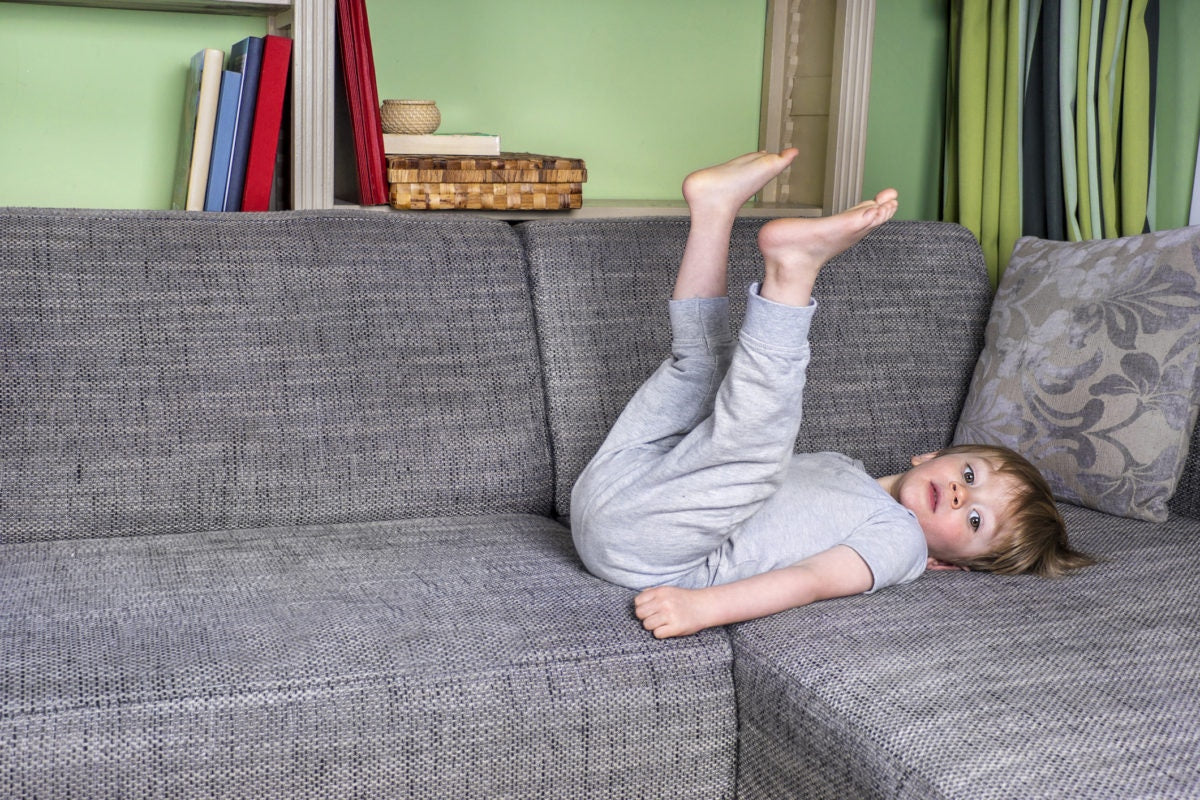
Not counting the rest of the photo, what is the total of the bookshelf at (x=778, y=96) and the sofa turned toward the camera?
2

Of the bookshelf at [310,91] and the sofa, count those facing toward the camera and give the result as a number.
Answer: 2

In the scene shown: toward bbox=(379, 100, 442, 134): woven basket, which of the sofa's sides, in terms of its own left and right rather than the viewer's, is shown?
back

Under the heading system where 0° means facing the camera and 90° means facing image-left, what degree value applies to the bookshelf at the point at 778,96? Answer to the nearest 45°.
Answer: approximately 0°

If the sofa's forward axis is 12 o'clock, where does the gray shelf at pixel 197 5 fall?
The gray shelf is roughly at 5 o'clock from the sofa.

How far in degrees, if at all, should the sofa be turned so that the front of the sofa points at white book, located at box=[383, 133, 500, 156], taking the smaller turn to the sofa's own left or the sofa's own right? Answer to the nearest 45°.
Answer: approximately 180°

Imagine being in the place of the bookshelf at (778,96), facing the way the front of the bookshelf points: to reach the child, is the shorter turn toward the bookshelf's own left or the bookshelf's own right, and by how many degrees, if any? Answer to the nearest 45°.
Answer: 0° — it already faces them

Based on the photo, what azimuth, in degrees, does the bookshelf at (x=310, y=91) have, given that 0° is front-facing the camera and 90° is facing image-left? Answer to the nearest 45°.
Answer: approximately 0°
